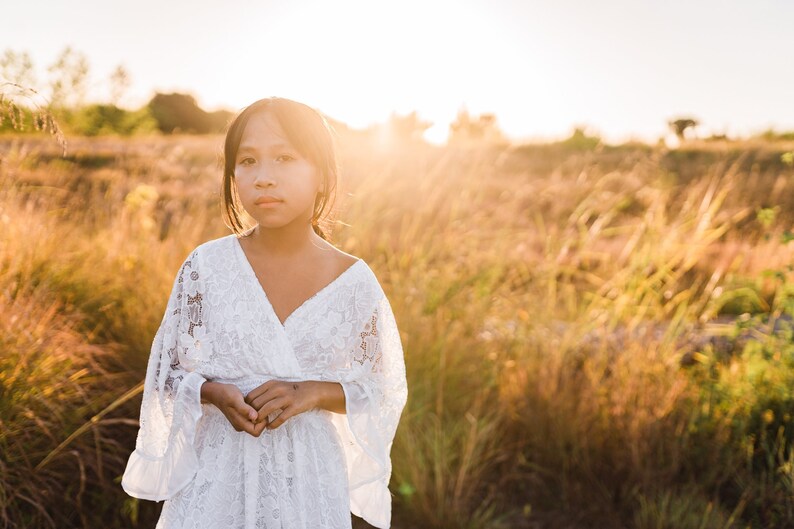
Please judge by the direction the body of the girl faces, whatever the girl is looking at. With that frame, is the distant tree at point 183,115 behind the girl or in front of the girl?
behind

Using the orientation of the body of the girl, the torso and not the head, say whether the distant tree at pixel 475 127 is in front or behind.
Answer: behind

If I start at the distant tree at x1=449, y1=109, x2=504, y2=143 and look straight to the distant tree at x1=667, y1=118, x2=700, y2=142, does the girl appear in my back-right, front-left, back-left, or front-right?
back-right

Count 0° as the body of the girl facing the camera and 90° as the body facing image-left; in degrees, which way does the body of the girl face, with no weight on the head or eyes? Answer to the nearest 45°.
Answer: approximately 0°

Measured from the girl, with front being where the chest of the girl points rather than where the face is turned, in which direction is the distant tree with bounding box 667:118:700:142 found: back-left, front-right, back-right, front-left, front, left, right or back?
back-left
